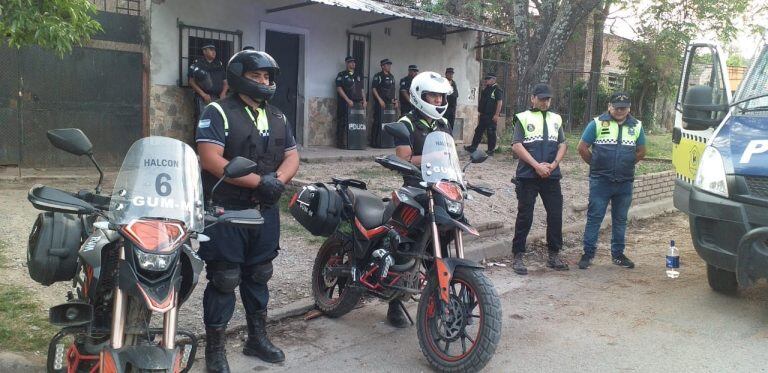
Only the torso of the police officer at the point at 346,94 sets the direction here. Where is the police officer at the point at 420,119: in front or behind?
in front

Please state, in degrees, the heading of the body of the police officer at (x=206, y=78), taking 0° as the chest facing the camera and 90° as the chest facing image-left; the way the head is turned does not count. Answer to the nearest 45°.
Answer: approximately 315°

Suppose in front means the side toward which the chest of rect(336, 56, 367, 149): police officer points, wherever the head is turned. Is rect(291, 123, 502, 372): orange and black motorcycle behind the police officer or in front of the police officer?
in front

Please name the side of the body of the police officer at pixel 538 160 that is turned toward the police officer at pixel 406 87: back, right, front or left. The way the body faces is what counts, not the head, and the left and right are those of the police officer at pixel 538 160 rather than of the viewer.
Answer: back

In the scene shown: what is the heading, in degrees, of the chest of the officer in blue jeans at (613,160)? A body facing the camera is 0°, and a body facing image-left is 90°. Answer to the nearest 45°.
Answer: approximately 0°

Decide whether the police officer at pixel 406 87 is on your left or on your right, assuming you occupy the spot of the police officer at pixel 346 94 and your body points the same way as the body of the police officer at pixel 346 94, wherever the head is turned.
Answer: on your left

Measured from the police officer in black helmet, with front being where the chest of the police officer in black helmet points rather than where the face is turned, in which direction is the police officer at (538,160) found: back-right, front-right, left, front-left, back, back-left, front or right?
left

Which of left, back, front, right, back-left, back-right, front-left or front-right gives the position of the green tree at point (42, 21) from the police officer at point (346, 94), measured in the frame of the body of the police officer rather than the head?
front-right

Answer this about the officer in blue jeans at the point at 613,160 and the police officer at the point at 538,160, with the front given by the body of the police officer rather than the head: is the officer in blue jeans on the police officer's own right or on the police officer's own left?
on the police officer's own left

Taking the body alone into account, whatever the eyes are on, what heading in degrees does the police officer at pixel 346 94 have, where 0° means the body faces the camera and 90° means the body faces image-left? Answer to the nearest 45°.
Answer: approximately 315°

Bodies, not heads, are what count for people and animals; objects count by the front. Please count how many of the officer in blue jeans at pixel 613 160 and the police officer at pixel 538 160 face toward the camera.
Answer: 2

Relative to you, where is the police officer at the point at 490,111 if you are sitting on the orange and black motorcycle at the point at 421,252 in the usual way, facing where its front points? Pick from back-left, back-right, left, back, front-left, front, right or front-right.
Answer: back-left
